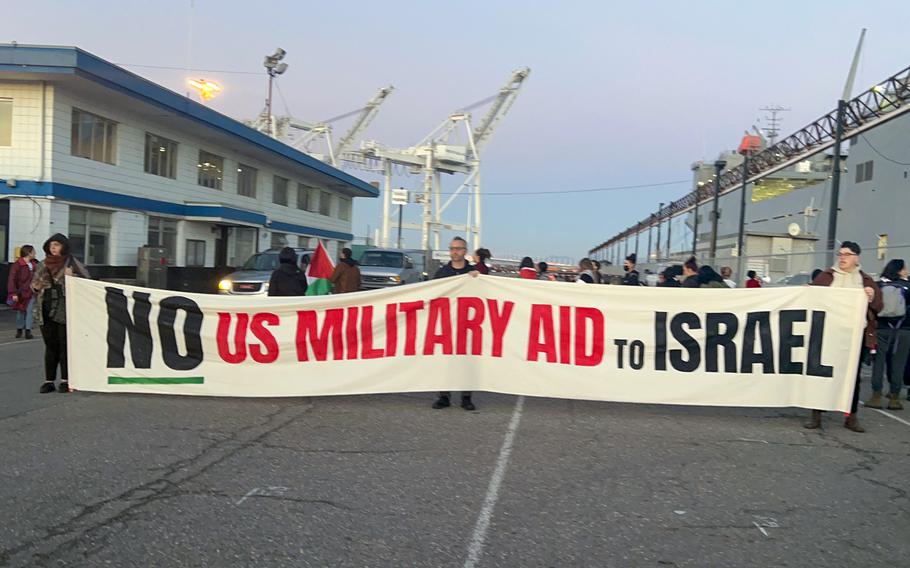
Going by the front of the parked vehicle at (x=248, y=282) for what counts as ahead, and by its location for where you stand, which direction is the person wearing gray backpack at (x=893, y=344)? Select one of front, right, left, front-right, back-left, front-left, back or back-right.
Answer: left

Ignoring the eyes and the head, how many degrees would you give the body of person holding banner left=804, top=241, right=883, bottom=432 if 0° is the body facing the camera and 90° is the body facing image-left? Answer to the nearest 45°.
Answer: approximately 0°

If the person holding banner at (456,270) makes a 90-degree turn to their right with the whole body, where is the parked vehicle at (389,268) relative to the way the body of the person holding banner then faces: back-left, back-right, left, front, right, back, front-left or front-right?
right

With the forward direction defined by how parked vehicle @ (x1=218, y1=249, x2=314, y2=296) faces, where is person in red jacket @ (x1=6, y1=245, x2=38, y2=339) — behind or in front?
in front

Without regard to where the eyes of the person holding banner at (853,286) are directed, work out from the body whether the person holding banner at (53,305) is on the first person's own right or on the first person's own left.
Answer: on the first person's own right

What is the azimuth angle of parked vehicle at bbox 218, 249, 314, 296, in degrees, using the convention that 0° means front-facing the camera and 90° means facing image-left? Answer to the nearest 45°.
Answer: approximately 45°

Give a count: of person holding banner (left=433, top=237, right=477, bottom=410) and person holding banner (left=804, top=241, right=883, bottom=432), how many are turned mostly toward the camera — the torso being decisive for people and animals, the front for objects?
2

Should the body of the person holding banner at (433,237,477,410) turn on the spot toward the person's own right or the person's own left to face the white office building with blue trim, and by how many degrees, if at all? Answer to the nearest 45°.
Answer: approximately 135° to the person's own right

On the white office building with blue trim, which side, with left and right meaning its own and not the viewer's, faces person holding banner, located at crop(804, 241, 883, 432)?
front
